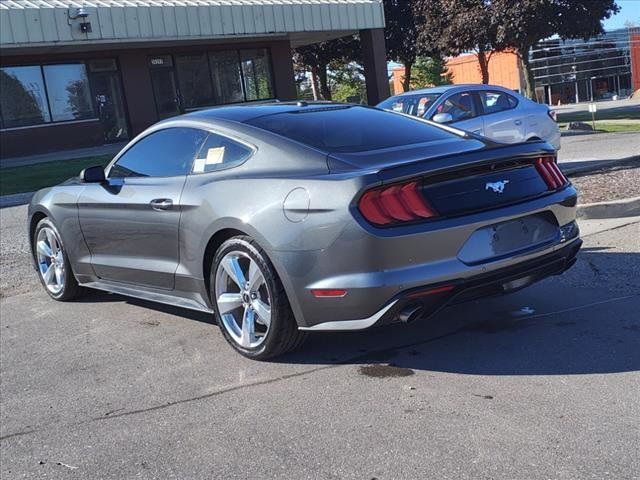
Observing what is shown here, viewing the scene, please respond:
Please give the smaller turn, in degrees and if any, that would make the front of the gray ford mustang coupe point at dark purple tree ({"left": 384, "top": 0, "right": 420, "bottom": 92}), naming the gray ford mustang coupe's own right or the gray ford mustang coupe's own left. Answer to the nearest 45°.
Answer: approximately 45° to the gray ford mustang coupe's own right

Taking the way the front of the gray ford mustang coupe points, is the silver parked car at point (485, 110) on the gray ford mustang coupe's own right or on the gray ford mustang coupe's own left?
on the gray ford mustang coupe's own right

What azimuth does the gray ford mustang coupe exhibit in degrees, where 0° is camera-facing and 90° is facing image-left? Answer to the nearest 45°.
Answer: approximately 135°

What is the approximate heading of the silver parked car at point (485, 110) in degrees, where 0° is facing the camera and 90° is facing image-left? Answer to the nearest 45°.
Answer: approximately 45°

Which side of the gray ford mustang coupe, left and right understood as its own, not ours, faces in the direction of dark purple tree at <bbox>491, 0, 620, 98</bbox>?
right

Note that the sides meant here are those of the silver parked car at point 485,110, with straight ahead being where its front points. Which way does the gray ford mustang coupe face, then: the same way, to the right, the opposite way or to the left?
to the right

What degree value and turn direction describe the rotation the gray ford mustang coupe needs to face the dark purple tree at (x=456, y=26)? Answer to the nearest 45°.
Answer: approximately 45° to its right

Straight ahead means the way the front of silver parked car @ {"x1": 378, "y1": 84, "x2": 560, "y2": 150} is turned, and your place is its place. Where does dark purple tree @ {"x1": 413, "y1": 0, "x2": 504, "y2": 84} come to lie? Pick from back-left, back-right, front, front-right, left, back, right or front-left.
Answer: back-right

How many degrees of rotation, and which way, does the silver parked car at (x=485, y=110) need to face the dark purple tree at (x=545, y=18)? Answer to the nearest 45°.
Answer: approximately 135° to its right

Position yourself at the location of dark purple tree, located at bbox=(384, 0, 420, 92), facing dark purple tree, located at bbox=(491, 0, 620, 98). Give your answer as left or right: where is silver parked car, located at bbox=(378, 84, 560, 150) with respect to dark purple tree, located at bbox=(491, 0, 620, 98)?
right
